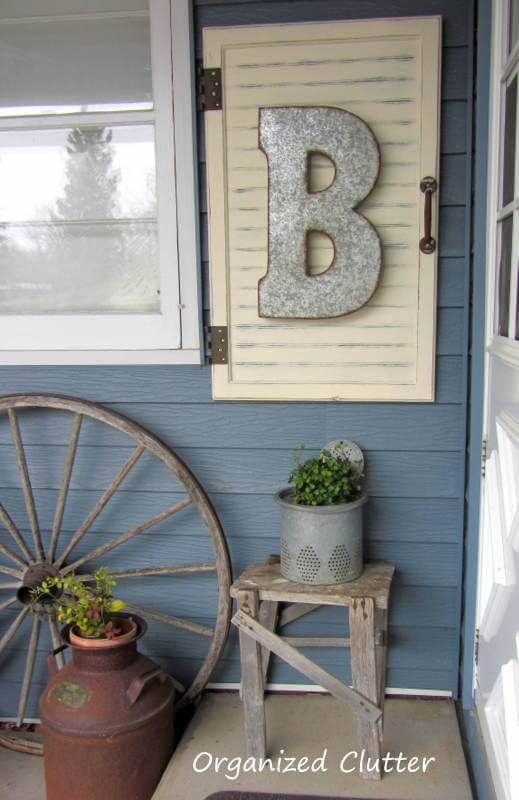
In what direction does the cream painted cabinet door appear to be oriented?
toward the camera

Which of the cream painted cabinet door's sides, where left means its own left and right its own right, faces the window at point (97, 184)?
right

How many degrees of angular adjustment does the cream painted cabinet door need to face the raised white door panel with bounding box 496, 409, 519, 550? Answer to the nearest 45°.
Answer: approximately 45° to its left

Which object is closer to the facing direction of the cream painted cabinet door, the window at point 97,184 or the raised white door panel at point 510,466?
the raised white door panel
